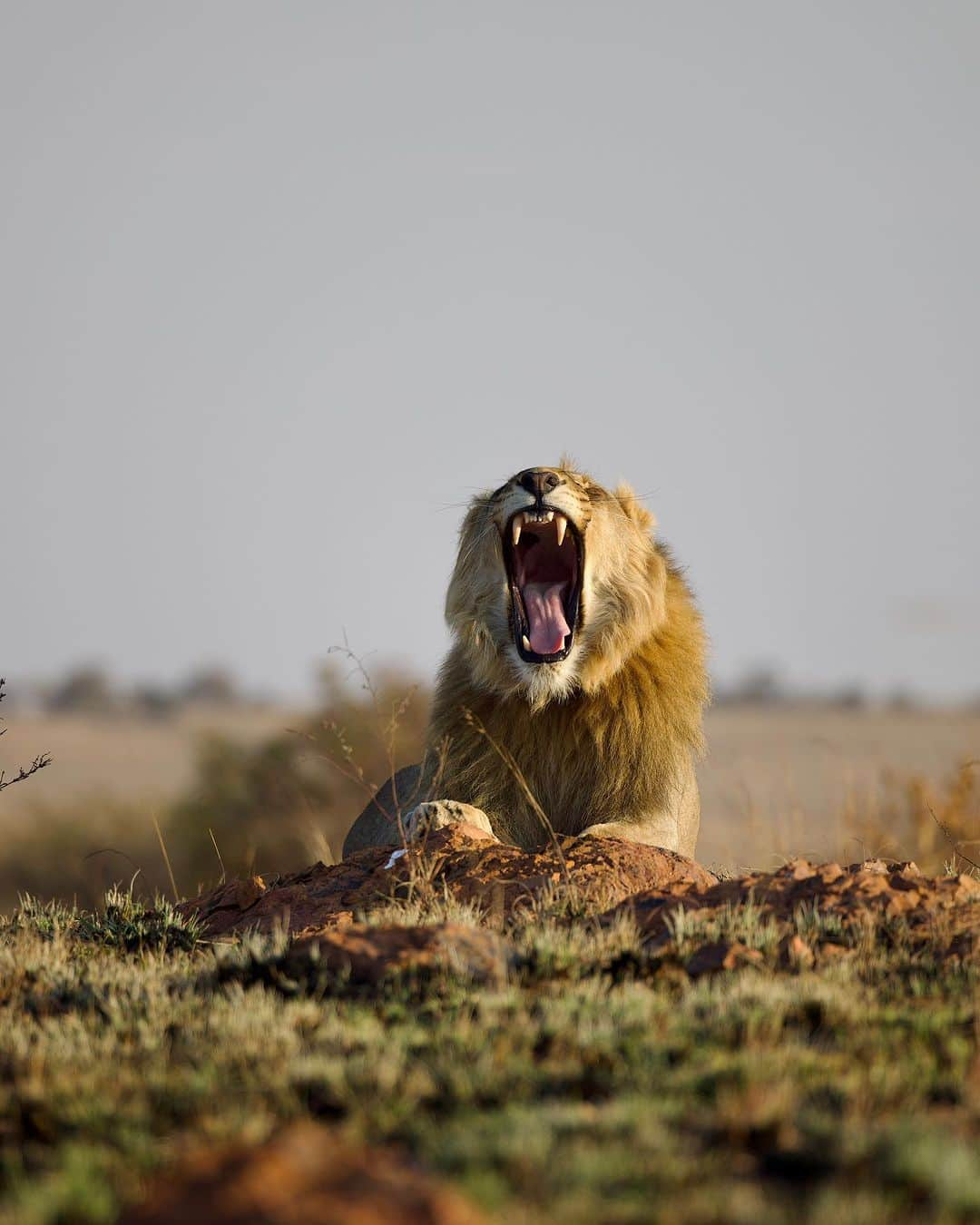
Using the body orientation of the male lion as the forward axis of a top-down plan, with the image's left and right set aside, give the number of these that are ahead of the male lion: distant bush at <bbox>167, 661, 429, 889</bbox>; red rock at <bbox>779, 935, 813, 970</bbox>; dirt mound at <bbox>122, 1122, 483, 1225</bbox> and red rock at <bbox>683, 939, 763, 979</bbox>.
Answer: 3

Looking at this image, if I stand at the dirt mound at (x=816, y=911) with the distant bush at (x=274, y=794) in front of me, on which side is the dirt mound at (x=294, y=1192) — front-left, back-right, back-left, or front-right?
back-left

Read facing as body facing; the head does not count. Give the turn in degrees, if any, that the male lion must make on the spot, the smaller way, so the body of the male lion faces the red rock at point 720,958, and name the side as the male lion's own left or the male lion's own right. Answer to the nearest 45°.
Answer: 0° — it already faces it

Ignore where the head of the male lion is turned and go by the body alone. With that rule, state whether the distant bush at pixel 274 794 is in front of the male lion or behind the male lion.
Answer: behind

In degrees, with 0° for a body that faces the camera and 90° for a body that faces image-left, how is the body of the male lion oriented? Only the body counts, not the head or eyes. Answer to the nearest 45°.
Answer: approximately 0°

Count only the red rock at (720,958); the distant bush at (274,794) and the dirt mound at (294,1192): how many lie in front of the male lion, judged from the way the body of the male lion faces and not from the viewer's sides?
2

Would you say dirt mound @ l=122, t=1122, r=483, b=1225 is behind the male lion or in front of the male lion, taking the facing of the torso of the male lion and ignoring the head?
in front
